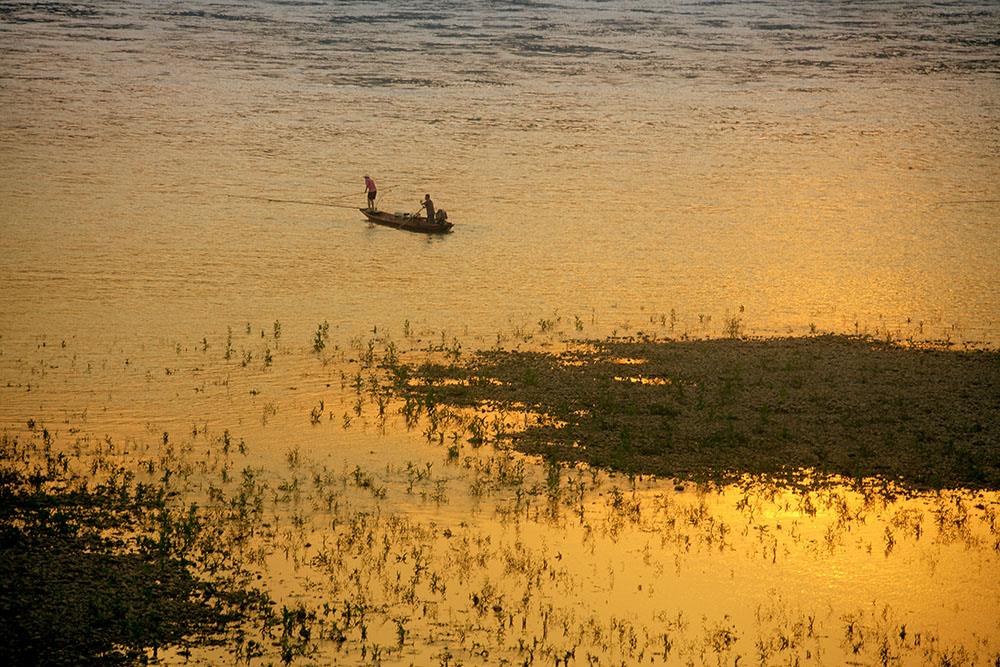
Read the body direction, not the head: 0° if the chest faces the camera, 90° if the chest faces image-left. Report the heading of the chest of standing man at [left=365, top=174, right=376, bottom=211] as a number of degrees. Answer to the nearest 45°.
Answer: approximately 90°
